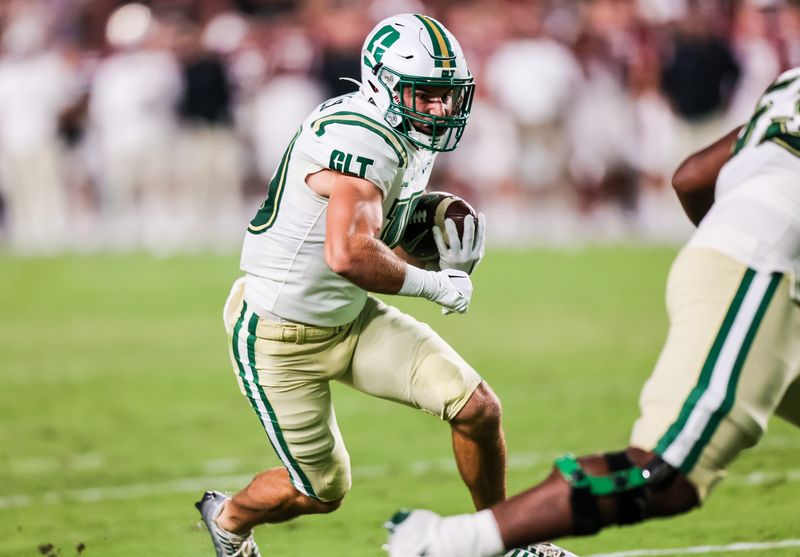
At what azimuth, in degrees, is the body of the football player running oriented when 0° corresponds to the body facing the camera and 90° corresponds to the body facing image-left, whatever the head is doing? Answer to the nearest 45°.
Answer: approximately 315°

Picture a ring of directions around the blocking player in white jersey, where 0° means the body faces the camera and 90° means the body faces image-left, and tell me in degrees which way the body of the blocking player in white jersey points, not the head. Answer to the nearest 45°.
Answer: approximately 270°

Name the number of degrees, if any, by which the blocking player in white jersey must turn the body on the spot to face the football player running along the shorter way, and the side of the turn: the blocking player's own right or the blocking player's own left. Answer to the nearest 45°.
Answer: approximately 135° to the blocking player's own left
